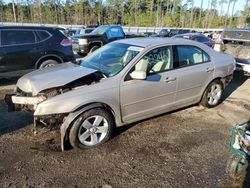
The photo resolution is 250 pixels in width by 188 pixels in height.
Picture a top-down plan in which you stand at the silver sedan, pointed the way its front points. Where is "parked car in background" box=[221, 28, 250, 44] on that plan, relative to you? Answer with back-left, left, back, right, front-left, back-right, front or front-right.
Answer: back

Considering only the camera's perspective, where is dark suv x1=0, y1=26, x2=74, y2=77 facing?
facing to the left of the viewer

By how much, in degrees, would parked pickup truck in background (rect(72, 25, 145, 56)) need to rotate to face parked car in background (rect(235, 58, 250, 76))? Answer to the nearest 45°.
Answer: approximately 90° to its left

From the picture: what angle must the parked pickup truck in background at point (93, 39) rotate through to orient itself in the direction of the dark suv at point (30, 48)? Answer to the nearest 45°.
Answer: approximately 45° to its left

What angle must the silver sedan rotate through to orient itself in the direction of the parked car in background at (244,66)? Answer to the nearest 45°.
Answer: approximately 180°

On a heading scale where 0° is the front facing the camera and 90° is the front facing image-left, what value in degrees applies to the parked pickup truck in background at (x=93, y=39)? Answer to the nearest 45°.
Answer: approximately 45°

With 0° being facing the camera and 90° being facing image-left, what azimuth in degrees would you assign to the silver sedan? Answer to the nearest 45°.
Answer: approximately 45°

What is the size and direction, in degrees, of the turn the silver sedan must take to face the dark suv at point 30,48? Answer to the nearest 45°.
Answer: approximately 90° to its right

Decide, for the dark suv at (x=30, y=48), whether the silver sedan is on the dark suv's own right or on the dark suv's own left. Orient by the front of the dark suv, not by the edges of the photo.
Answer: on the dark suv's own left

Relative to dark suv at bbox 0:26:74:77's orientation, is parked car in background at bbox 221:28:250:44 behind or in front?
behind

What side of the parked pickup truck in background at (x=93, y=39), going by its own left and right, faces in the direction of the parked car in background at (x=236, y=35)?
left

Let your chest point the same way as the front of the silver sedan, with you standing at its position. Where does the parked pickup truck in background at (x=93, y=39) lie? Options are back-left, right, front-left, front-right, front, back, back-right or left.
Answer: back-right
